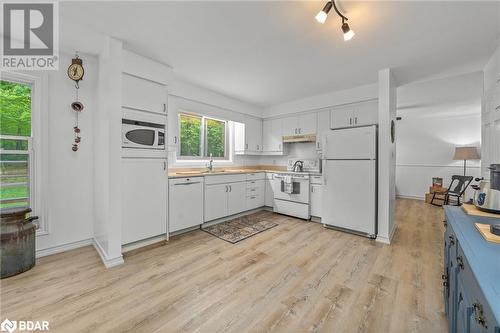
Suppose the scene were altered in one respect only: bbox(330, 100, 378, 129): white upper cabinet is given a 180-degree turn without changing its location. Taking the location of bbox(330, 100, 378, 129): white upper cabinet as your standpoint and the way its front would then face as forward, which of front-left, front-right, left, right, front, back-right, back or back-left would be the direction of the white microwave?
back-left

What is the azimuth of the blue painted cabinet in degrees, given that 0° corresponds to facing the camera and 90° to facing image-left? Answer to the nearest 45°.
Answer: approximately 90°

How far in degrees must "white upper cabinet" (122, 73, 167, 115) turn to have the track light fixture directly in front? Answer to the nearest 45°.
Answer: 0° — it already faces it

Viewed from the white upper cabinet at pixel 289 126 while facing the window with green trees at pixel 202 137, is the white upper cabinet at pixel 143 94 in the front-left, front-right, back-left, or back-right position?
front-left

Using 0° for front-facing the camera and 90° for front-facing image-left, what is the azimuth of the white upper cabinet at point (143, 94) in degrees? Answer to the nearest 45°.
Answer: approximately 315°

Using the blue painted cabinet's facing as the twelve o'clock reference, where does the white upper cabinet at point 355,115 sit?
The white upper cabinet is roughly at 2 o'clock from the blue painted cabinet.

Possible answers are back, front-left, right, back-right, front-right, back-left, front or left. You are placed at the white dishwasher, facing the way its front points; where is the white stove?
front-left

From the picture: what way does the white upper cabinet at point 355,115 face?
toward the camera

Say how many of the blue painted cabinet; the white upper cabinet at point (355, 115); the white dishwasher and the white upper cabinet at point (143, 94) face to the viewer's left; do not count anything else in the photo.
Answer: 1

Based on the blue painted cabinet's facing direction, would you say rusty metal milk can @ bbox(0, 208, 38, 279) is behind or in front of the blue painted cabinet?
in front
